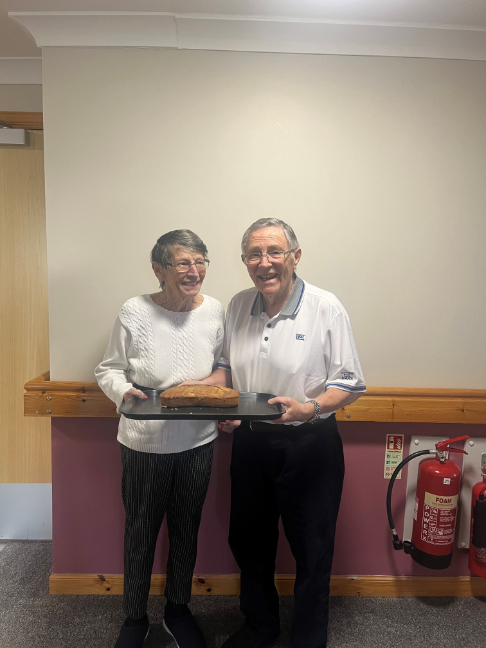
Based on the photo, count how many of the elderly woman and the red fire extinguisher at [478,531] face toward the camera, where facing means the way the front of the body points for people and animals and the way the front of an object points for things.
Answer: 2

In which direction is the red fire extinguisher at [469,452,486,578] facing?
toward the camera

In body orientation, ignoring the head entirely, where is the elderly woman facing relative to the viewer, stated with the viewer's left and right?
facing the viewer

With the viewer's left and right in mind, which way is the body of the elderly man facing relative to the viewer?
facing the viewer and to the left of the viewer

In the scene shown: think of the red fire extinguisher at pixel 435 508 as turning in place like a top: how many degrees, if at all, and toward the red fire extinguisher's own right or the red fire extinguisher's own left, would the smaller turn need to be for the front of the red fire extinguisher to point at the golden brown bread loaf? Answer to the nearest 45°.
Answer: approximately 45° to the red fire extinguisher's own right

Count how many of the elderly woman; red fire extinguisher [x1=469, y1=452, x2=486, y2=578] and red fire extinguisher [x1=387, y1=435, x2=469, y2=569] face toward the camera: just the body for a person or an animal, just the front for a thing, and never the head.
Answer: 3

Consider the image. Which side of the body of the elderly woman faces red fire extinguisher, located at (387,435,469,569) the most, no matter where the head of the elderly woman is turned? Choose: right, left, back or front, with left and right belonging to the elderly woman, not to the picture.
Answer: left

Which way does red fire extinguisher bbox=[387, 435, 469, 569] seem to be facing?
toward the camera
